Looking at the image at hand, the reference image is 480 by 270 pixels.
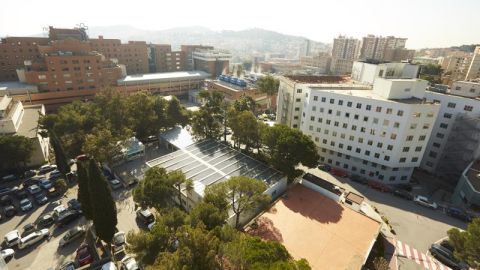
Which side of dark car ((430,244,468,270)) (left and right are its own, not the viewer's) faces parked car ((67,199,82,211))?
right

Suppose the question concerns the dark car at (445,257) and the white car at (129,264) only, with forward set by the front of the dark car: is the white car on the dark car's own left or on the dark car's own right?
on the dark car's own right

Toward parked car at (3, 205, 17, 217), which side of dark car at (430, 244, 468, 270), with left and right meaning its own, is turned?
right

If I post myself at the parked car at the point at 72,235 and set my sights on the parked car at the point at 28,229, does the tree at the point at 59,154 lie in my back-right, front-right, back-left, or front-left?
front-right

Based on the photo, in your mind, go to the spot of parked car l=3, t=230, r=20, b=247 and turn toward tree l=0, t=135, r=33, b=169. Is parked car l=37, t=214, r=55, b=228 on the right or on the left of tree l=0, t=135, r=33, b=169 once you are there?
right

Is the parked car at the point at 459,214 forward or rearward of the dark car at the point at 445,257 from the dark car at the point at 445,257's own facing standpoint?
rearward
